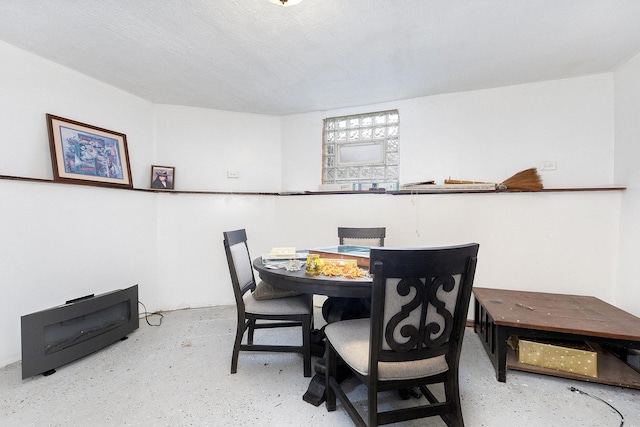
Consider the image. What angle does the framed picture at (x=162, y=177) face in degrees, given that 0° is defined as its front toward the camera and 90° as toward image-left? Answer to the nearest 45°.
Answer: approximately 0°

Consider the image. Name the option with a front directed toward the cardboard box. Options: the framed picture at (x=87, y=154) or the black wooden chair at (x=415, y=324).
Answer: the framed picture

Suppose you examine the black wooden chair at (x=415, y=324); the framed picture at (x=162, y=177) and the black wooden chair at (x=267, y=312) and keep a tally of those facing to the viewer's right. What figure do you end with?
1

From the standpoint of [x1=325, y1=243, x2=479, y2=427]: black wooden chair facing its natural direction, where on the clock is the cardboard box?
The cardboard box is roughly at 3 o'clock from the black wooden chair.

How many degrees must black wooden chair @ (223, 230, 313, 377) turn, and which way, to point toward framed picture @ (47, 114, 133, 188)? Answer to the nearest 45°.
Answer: approximately 135° to its left

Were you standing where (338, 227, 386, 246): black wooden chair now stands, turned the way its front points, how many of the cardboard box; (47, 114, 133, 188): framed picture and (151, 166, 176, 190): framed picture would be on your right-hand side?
2

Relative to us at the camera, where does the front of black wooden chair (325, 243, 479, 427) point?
facing away from the viewer and to the left of the viewer

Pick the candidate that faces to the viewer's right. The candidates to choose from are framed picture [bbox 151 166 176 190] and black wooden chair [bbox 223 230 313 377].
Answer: the black wooden chair

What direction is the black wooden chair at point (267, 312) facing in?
to the viewer's right

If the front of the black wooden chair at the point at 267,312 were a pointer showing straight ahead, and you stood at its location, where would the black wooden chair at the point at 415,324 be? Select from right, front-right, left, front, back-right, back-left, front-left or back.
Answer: front-right

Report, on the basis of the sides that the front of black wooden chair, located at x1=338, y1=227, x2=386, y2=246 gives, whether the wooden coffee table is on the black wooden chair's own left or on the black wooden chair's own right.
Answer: on the black wooden chair's own left

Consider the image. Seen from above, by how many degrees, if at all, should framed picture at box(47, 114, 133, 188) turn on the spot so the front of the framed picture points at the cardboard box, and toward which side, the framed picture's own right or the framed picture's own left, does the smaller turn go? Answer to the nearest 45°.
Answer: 0° — it already faces it
